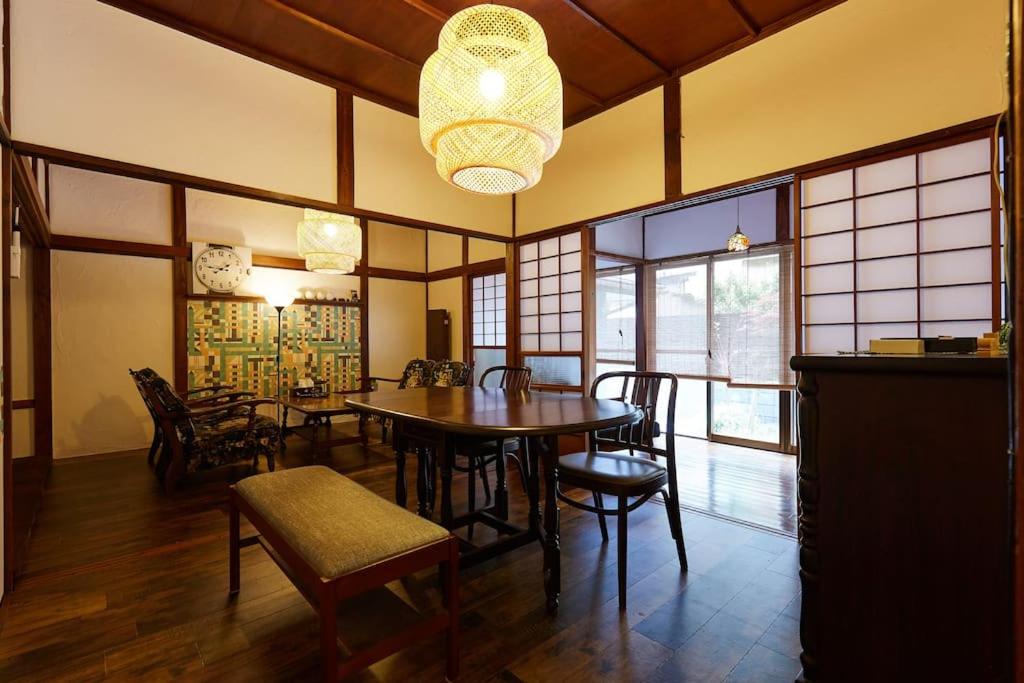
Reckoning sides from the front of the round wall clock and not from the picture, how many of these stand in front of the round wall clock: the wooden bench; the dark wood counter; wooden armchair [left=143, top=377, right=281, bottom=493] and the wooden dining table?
4

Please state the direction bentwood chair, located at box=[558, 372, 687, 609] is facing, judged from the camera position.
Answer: facing the viewer and to the left of the viewer

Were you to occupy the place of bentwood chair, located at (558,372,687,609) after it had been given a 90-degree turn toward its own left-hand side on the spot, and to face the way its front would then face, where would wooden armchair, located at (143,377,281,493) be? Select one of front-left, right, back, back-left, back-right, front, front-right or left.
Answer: back-right

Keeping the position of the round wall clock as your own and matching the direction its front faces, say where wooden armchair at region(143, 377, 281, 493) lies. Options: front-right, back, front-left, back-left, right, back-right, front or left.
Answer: front

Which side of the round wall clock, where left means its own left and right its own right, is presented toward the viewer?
front

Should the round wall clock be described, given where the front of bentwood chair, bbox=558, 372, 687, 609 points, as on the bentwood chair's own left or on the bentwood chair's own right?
on the bentwood chair's own right

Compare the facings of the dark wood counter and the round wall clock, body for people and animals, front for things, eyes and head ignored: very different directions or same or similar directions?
very different directions

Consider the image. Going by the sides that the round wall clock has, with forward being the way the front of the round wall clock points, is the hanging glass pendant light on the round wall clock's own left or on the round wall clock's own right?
on the round wall clock's own left

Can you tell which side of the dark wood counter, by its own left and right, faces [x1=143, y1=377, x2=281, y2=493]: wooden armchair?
front

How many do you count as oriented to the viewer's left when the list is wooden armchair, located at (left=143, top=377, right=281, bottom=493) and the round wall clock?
0

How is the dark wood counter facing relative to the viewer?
to the viewer's left
